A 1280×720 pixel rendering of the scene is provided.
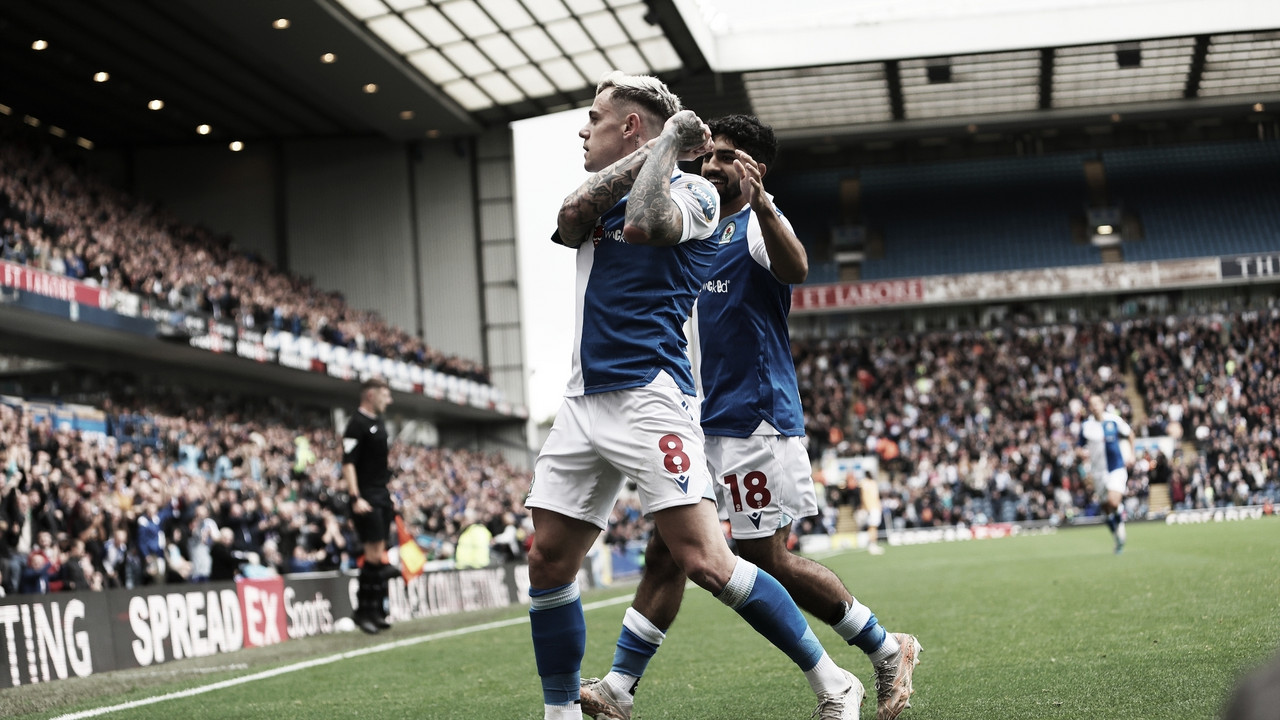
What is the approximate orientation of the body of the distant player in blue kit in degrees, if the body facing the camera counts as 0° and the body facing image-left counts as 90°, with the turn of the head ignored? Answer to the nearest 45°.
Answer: approximately 0°

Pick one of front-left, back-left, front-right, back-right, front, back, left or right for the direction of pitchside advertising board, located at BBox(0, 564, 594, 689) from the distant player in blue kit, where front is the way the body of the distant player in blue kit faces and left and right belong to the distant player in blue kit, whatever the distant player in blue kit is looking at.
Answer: front-right

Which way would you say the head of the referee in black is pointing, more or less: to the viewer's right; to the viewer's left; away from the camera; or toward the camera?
to the viewer's right
